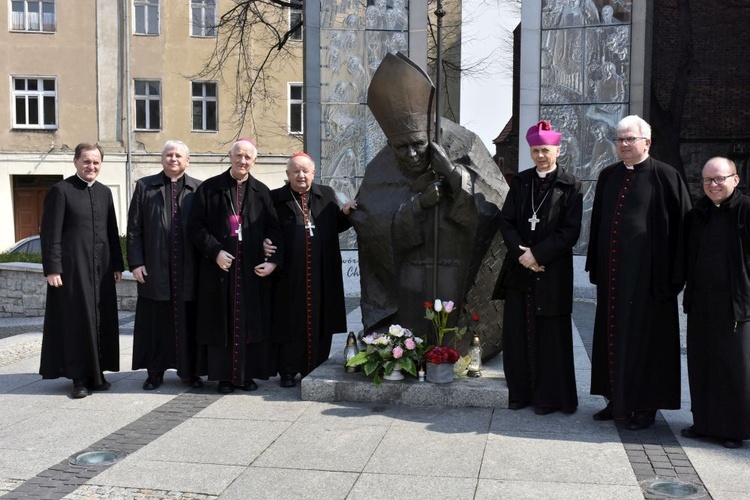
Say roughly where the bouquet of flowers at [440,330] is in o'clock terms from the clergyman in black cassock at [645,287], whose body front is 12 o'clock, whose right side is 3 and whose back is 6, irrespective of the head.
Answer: The bouquet of flowers is roughly at 2 o'clock from the clergyman in black cassock.

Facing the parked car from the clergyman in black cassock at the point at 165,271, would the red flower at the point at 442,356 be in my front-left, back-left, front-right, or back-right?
back-right

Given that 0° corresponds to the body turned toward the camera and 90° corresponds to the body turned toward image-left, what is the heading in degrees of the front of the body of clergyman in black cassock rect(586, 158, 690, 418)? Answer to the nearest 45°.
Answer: approximately 45°

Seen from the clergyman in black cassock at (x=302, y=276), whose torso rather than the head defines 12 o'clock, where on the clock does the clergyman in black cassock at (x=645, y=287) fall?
the clergyman in black cassock at (x=645, y=287) is roughly at 10 o'clock from the clergyman in black cassock at (x=302, y=276).

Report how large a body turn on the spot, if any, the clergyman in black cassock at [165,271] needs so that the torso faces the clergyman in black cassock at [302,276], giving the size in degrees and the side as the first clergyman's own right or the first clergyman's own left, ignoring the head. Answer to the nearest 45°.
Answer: approximately 90° to the first clergyman's own left

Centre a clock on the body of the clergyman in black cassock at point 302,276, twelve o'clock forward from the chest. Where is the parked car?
The parked car is roughly at 5 o'clock from the clergyman in black cassock.

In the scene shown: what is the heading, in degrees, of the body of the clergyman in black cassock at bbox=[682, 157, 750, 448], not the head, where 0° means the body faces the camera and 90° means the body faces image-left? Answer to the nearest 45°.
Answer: approximately 45°

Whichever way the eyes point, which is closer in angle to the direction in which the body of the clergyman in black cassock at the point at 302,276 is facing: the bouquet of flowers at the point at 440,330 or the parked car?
the bouquet of flowers

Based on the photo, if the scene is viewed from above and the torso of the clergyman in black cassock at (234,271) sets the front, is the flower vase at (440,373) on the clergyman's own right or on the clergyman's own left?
on the clergyman's own left

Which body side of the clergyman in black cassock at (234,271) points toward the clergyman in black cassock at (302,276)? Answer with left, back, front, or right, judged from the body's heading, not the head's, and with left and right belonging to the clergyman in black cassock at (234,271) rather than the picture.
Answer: left
